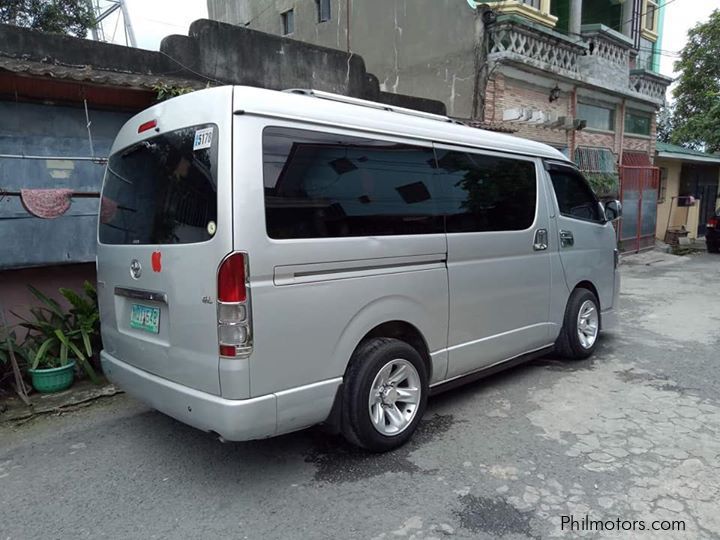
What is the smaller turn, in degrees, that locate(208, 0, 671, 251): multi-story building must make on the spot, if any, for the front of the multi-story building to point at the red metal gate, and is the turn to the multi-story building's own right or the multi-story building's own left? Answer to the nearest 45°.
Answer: approximately 90° to the multi-story building's own left

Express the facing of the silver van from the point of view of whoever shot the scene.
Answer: facing away from the viewer and to the right of the viewer

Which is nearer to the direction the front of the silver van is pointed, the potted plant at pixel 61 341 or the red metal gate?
the red metal gate

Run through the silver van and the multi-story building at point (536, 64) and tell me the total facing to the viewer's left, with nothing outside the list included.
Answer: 0

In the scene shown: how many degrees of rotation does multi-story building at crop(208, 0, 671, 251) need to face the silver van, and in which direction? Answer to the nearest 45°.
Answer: approximately 45° to its right

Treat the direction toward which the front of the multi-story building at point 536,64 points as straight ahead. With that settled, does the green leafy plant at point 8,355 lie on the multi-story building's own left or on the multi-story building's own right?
on the multi-story building's own right

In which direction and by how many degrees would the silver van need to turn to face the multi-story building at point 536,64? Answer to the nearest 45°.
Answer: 0° — it already faces it

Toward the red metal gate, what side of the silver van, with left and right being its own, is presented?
front
